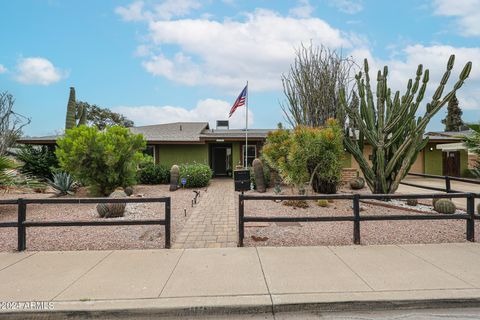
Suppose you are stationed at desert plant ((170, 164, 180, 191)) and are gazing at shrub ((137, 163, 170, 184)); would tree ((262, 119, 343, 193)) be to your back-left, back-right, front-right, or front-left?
back-right

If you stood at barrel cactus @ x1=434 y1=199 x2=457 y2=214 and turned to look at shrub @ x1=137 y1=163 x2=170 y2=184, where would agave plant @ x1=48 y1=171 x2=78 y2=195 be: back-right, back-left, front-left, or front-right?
front-left

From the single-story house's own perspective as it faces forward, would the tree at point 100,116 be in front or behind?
behind

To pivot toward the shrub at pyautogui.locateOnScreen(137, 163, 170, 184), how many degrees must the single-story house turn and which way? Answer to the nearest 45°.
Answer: approximately 45° to its right

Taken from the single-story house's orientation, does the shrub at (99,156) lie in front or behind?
in front

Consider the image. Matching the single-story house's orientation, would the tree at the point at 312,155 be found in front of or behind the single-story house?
in front

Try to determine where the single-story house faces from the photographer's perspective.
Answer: facing the viewer

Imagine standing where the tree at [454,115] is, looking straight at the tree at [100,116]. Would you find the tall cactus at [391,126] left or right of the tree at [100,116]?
left

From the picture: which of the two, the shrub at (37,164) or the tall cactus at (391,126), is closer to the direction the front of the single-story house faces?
the tall cactus

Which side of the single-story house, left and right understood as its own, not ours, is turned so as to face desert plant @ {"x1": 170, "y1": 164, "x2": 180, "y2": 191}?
front

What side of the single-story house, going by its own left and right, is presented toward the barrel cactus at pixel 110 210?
front
